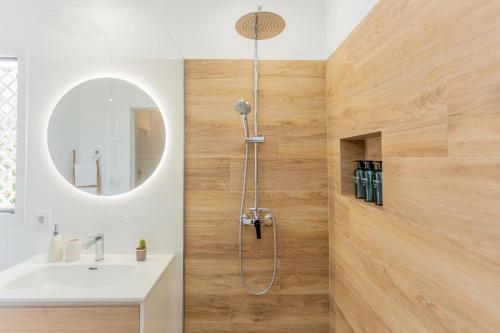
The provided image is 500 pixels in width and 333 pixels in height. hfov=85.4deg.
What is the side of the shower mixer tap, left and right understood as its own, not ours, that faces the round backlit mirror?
right

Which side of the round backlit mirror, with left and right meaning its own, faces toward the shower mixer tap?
left

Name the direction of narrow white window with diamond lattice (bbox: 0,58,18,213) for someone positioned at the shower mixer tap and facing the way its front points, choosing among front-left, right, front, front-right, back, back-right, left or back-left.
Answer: front-right

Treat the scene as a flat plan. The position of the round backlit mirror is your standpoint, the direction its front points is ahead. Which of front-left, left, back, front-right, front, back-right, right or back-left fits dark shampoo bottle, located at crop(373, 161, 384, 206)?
front-left

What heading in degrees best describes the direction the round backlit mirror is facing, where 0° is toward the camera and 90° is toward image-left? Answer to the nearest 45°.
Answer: approximately 0°

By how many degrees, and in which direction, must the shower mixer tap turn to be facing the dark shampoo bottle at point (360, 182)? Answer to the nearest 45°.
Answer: approximately 45° to its left

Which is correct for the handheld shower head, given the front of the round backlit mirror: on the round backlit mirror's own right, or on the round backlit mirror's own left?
on the round backlit mirror's own left

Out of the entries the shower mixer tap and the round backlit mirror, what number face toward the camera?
2

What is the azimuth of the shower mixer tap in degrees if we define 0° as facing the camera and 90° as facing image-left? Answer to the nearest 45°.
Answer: approximately 0°
